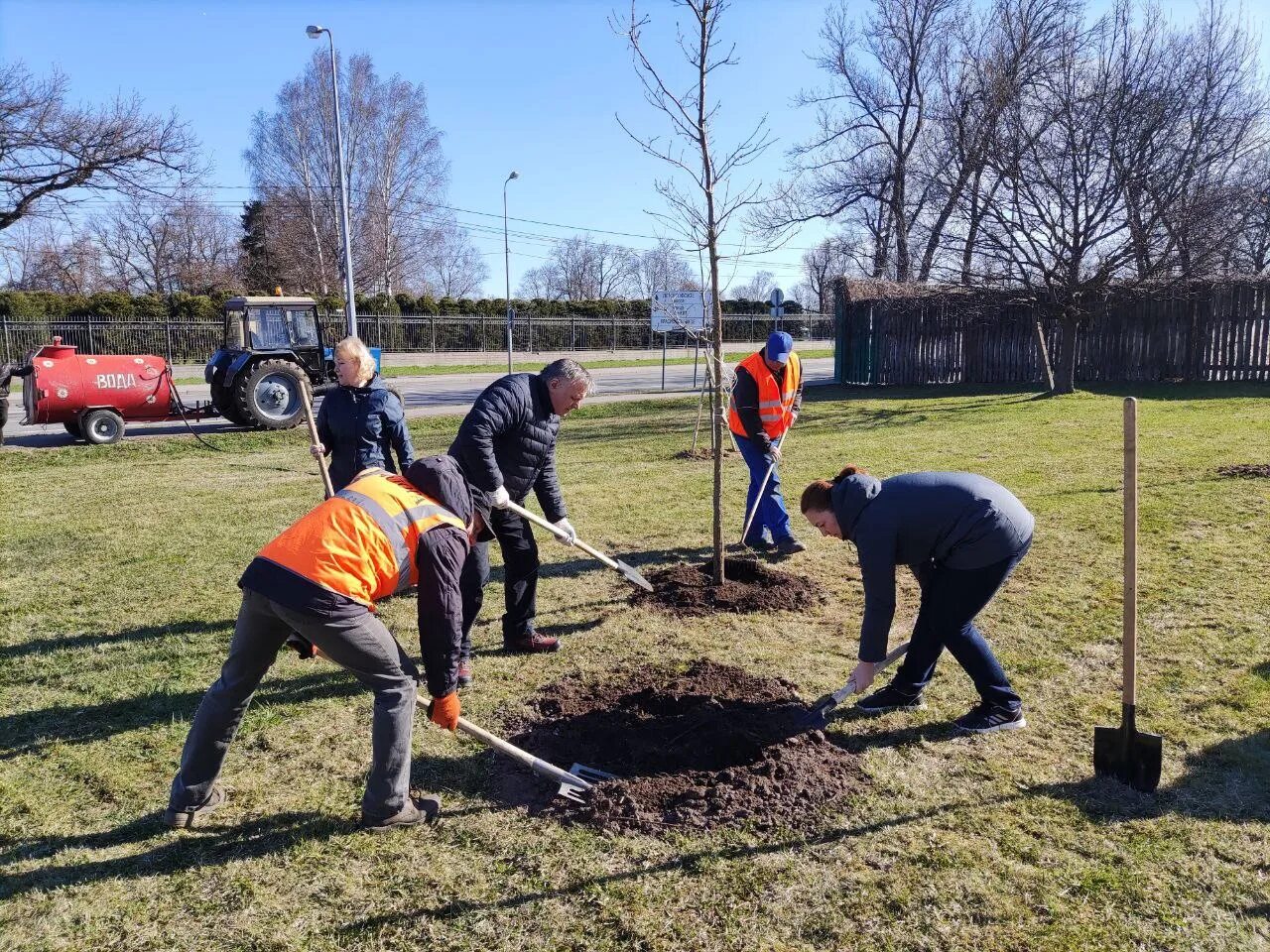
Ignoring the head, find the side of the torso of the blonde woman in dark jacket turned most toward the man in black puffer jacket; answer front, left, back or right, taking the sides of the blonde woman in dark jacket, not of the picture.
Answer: left

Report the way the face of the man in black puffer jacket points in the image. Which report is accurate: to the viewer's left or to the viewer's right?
to the viewer's right

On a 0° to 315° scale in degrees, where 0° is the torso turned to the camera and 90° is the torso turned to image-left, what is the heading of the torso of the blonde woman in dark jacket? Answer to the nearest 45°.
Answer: approximately 45°

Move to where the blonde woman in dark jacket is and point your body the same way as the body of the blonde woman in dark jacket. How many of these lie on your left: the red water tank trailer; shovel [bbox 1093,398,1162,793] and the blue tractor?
1

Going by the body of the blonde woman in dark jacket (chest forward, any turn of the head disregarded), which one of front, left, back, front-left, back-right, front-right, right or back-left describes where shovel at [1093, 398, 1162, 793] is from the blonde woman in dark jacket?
left

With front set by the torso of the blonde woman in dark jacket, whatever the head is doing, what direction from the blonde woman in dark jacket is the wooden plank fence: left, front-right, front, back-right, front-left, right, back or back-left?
back

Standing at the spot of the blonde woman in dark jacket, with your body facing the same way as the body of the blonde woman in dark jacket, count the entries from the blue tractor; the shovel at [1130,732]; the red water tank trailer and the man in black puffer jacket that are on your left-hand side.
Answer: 2

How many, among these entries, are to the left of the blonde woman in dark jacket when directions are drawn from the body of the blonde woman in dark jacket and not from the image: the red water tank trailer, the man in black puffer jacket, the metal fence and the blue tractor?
1

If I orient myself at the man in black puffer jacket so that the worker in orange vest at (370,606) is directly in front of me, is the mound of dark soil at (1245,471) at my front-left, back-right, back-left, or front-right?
back-left

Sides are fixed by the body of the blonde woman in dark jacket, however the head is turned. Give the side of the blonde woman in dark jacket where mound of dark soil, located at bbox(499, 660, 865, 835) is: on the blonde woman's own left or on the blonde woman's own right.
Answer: on the blonde woman's own left

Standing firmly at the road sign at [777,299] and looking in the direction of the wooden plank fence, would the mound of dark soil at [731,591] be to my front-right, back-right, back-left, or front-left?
back-right

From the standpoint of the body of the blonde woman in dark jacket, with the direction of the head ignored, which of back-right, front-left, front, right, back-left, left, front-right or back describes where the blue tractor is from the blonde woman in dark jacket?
back-right

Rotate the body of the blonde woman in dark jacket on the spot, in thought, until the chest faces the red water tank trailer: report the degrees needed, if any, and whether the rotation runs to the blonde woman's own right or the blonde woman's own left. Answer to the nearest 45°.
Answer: approximately 135° to the blonde woman's own right
